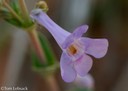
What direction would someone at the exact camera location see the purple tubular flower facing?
facing the viewer and to the right of the viewer
